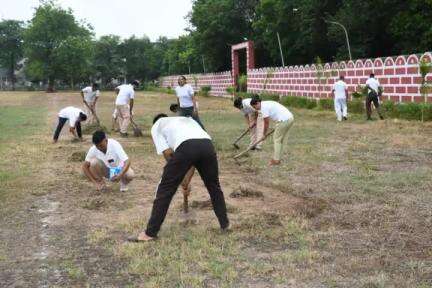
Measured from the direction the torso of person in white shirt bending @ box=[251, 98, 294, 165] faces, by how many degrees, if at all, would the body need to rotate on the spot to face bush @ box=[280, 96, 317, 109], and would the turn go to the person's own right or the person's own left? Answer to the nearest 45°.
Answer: approximately 90° to the person's own right

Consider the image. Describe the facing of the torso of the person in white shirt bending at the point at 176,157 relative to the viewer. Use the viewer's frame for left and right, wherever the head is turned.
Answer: facing away from the viewer and to the left of the viewer

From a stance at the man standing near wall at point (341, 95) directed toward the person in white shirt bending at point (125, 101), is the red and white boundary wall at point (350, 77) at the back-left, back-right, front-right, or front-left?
back-right

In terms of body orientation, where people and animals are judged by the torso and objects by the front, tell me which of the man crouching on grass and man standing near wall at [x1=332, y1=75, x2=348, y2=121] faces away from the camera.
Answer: the man standing near wall

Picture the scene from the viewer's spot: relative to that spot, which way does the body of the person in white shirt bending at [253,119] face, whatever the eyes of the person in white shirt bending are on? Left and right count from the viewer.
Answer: facing to the left of the viewer

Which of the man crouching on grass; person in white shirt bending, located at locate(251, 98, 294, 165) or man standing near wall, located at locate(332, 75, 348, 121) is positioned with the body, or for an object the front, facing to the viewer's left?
the person in white shirt bending

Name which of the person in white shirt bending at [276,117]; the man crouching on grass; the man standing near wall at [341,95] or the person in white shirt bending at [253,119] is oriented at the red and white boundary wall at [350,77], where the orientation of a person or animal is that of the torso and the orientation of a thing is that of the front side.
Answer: the man standing near wall

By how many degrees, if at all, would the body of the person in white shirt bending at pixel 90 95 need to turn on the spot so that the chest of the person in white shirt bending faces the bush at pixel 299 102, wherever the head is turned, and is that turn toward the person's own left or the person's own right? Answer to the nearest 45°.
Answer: approximately 90° to the person's own left

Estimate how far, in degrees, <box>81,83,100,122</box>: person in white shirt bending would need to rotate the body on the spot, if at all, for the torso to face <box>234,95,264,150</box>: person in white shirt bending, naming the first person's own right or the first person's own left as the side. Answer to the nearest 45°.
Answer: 0° — they already face them

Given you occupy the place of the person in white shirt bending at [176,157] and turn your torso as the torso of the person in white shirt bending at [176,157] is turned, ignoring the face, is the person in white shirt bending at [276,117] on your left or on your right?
on your right

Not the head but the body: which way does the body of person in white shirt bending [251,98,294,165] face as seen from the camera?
to the viewer's left

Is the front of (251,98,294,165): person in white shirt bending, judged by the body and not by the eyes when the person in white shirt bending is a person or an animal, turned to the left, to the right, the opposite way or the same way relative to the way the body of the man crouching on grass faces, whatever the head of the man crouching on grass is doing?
to the right

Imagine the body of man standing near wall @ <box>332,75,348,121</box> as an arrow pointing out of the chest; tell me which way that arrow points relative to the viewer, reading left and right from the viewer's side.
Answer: facing away from the viewer

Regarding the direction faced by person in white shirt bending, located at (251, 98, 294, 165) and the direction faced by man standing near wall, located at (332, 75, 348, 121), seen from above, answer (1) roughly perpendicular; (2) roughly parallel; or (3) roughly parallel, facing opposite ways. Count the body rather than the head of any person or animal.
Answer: roughly perpendicular
